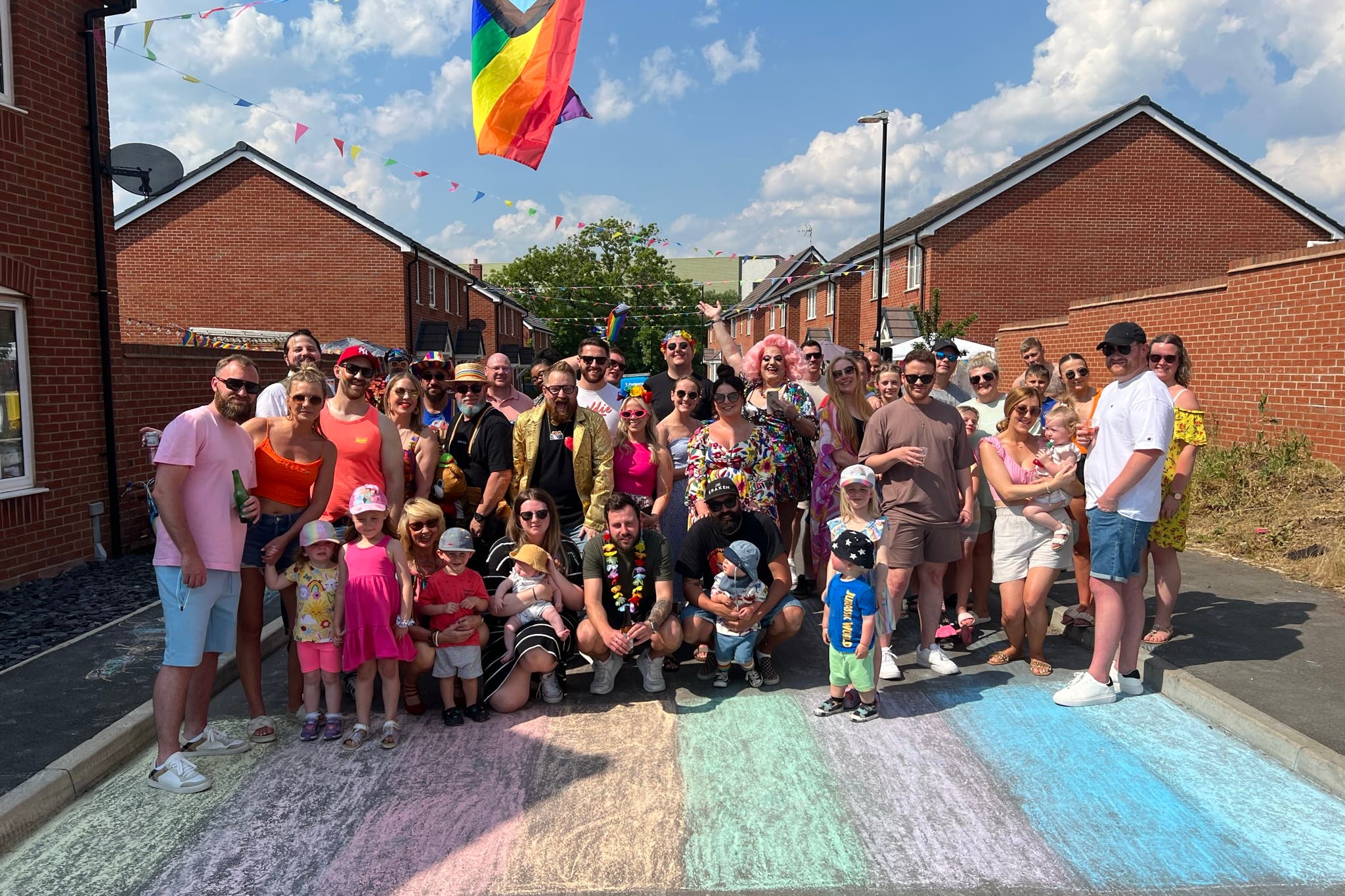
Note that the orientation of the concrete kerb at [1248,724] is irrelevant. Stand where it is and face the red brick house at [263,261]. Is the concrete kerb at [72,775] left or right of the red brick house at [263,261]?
left

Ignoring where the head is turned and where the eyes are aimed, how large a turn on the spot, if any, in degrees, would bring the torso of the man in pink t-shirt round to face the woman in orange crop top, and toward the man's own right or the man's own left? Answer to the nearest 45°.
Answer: approximately 90° to the man's own left

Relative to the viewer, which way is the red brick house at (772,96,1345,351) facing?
to the viewer's left

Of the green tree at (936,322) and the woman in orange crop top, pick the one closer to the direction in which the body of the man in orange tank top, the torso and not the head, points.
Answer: the woman in orange crop top

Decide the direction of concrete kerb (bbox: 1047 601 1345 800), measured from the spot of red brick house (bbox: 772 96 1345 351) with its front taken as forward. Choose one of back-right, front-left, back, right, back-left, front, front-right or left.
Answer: left

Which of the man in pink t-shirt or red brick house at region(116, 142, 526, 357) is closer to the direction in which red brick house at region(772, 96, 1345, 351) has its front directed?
the red brick house

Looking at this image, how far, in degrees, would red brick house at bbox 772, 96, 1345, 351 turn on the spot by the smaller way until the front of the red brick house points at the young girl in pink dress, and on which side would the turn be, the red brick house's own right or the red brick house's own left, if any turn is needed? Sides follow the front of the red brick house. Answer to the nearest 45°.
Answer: approximately 90° to the red brick house's own left
